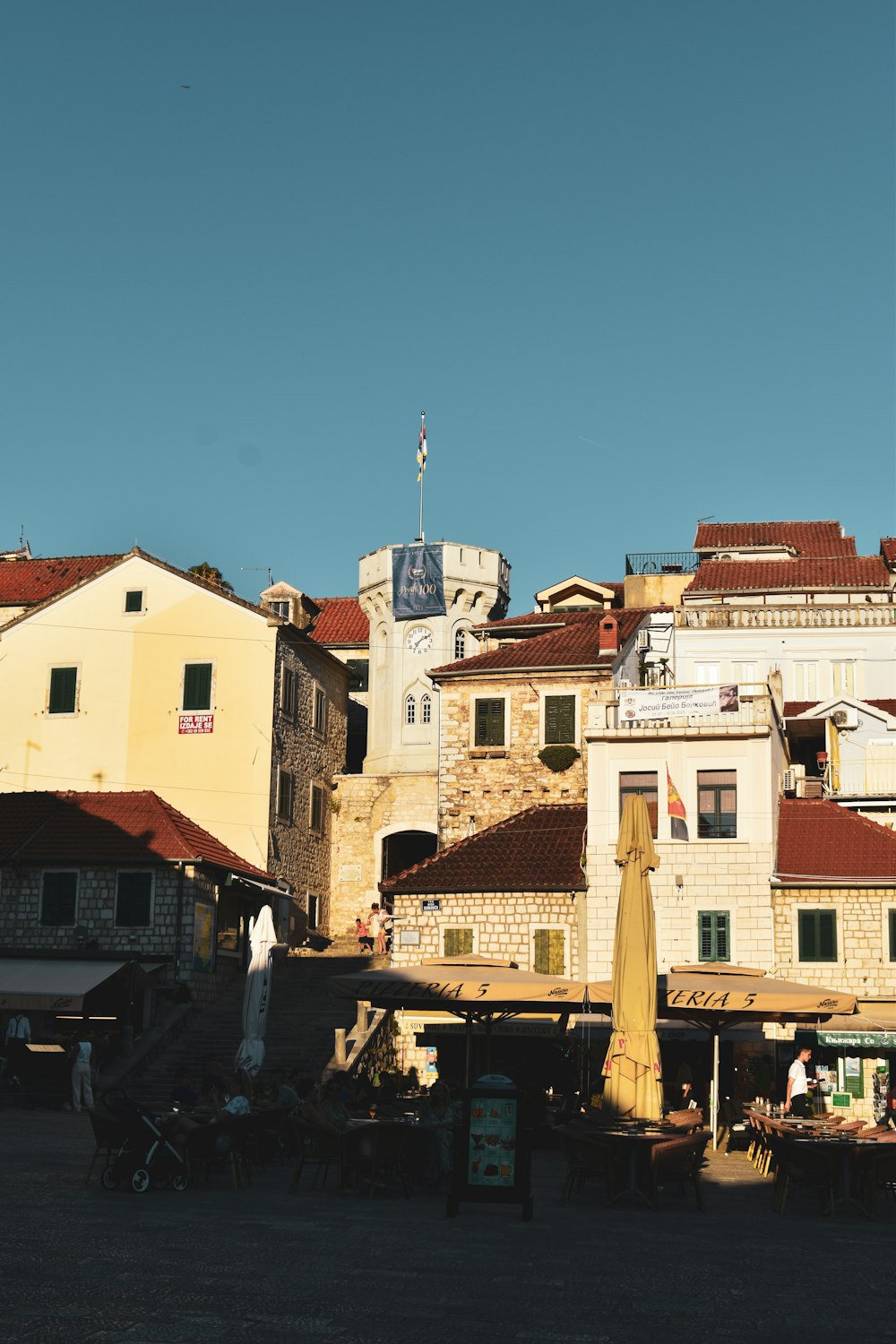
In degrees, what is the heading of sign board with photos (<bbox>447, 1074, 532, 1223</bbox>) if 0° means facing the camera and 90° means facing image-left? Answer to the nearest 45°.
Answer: approximately 0°

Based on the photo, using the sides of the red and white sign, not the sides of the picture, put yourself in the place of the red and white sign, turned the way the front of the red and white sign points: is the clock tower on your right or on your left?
on your left

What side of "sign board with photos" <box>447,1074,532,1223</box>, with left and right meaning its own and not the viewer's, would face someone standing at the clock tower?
back

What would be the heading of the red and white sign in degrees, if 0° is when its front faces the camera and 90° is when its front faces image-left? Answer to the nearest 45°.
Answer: approximately 0°

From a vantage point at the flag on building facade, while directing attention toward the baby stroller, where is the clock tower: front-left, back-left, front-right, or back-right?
back-right

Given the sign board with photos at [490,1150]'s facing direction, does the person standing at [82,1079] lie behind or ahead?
behind
